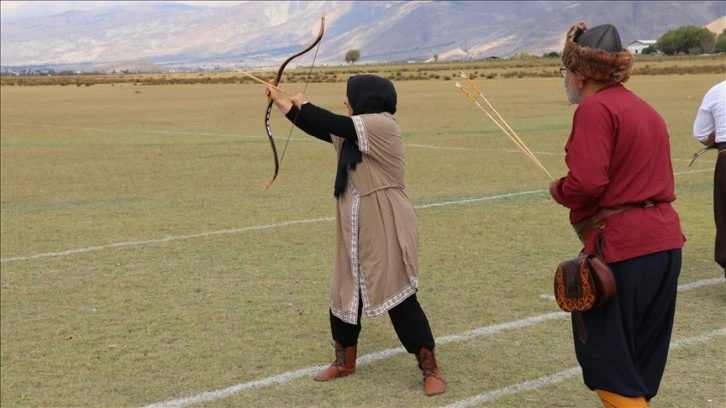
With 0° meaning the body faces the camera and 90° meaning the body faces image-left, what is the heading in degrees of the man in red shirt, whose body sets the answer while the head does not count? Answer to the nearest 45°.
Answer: approximately 135°

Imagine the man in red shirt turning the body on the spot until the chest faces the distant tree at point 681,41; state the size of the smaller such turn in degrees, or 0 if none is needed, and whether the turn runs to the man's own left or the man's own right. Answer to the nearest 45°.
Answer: approximately 45° to the man's own right

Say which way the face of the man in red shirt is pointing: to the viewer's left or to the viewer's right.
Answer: to the viewer's left

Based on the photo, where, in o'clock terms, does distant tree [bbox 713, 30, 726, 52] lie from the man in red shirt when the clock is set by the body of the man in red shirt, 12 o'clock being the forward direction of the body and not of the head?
The distant tree is roughly at 2 o'clock from the man in red shirt.
